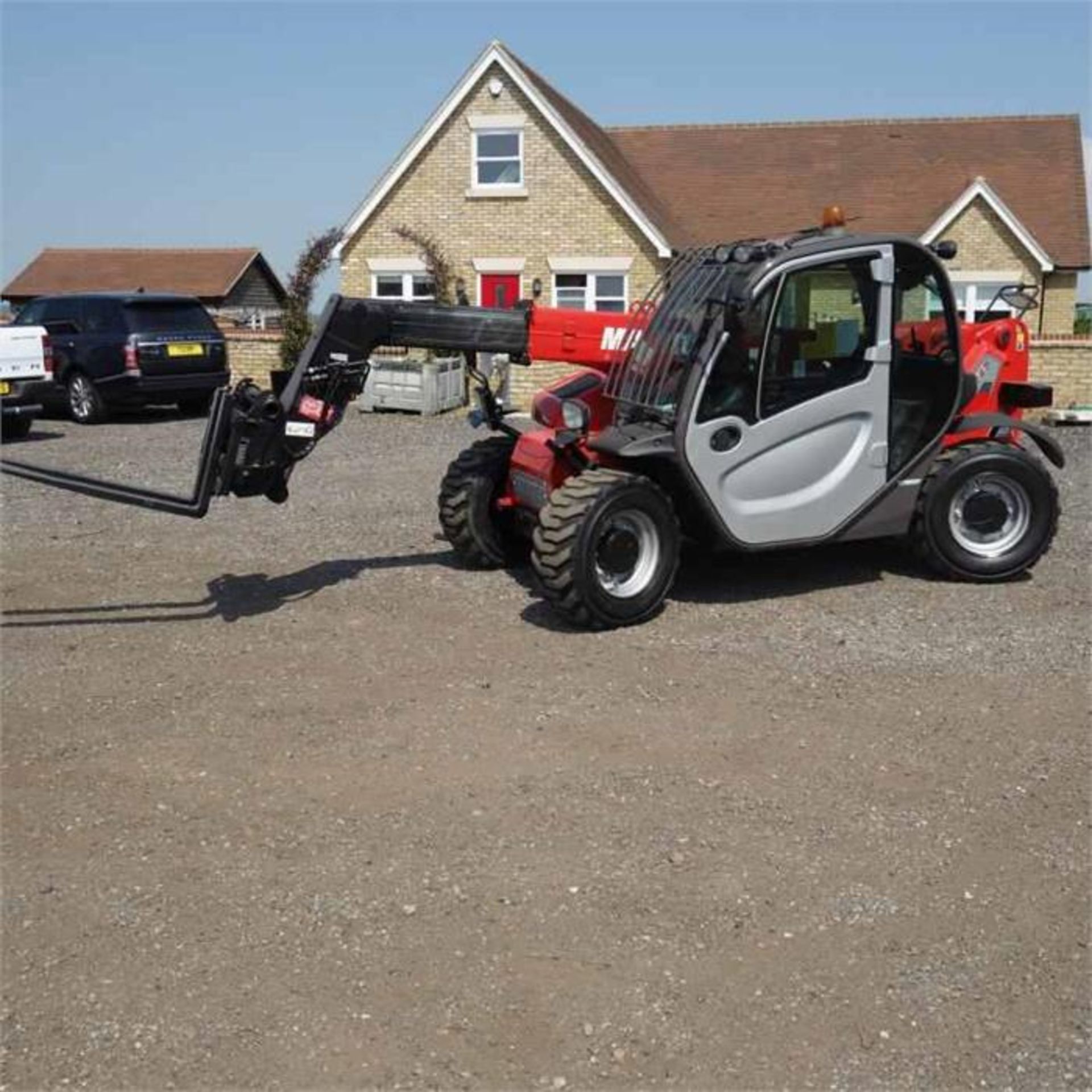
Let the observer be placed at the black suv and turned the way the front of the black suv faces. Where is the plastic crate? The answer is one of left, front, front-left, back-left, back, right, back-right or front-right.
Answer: back-right

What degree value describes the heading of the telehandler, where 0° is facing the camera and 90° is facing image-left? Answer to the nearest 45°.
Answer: approximately 45°

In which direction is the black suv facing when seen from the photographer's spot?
facing away from the viewer and to the left of the viewer

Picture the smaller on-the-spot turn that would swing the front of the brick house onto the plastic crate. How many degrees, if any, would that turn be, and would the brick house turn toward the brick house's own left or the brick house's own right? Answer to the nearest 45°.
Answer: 0° — it already faces it

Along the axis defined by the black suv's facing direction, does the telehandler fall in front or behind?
behind

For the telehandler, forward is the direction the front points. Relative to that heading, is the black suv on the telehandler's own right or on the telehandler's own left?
on the telehandler's own right

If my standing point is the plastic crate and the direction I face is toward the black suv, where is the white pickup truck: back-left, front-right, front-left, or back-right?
front-left

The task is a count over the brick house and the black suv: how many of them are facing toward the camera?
1

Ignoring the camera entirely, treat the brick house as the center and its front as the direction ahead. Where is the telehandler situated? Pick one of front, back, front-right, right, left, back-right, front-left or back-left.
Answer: front

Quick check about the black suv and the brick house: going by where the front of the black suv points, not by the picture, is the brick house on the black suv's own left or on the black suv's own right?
on the black suv's own right

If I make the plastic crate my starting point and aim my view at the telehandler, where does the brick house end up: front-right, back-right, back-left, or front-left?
back-left

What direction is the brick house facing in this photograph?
toward the camera

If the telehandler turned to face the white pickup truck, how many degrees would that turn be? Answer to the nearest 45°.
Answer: approximately 90° to its right
